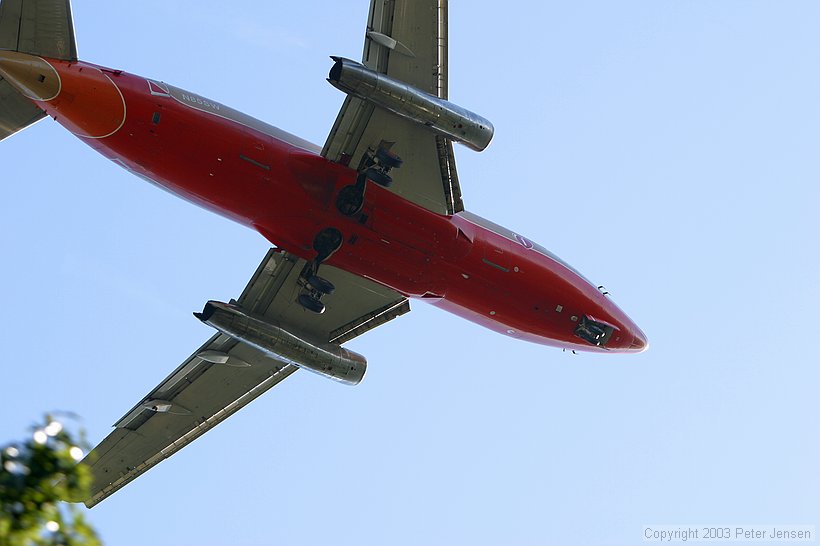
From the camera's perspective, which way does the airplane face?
to the viewer's right
